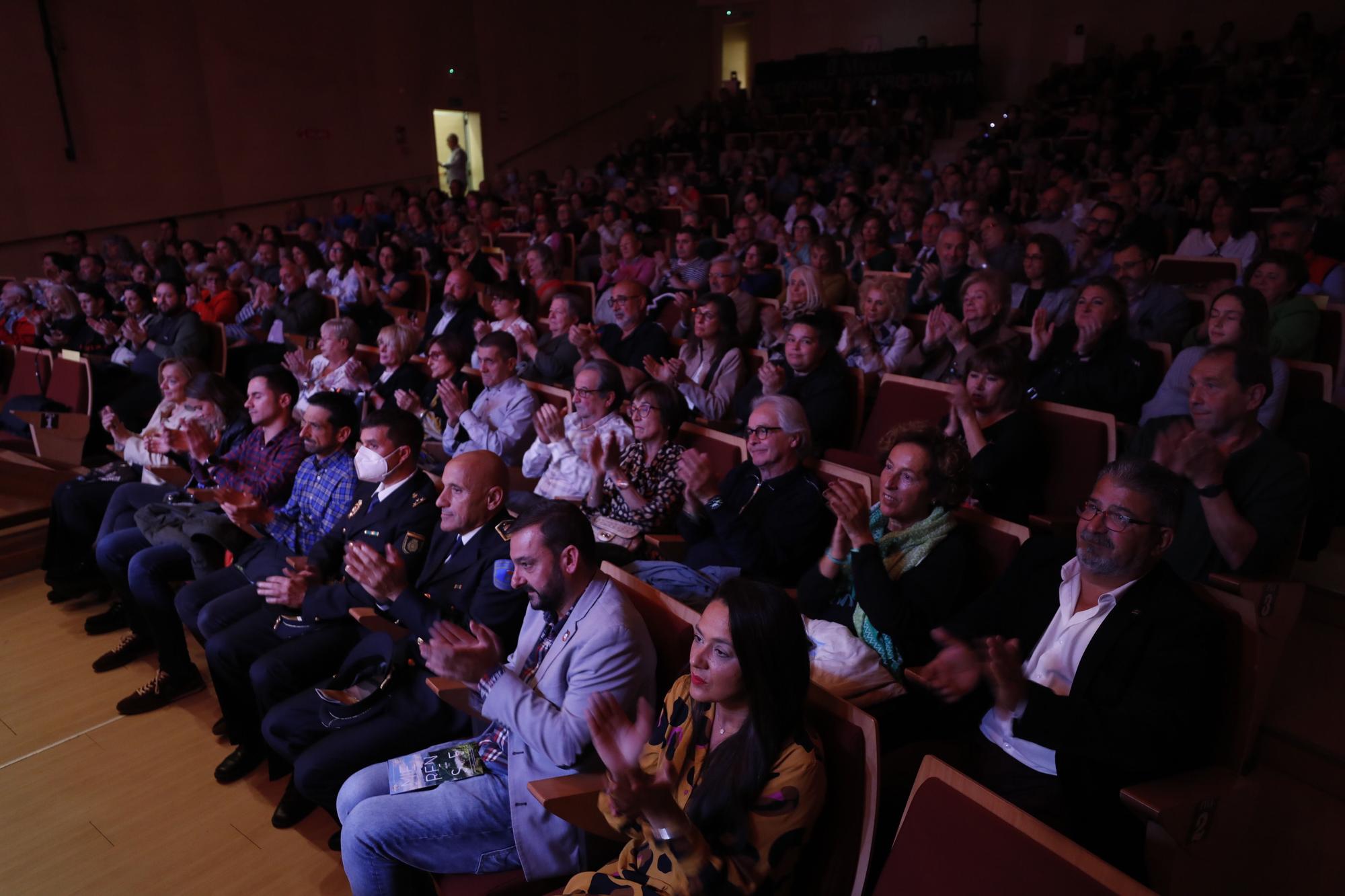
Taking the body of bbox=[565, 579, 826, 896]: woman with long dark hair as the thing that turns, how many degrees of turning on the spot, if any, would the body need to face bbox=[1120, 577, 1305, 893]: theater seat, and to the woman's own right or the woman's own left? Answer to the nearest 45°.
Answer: approximately 135° to the woman's own left

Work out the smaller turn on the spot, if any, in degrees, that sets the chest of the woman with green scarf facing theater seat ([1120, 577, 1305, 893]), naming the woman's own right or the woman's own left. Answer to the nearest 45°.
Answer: approximately 90° to the woman's own left

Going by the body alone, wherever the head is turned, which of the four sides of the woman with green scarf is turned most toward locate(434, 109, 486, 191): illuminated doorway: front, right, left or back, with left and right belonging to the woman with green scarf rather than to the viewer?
right

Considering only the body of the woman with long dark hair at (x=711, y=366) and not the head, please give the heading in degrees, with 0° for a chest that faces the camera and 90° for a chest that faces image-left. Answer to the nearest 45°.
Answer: approximately 45°

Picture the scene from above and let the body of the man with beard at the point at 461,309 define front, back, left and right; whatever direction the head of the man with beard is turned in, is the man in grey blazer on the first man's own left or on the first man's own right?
on the first man's own left

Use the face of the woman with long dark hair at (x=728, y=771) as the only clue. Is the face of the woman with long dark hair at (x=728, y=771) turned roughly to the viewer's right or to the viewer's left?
to the viewer's left

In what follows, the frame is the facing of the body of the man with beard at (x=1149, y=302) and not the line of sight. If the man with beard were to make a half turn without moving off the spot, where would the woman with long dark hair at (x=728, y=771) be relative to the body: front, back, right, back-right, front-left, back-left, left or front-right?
back-right

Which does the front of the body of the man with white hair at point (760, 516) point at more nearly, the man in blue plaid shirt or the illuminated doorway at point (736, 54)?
the man in blue plaid shirt

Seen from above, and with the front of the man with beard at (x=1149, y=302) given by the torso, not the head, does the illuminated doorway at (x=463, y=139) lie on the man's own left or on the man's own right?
on the man's own right

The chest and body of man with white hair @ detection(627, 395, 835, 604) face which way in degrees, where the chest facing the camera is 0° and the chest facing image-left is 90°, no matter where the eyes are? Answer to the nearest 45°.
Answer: approximately 45°

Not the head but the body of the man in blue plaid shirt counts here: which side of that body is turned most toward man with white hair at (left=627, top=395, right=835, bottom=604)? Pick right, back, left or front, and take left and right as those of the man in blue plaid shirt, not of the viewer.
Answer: left

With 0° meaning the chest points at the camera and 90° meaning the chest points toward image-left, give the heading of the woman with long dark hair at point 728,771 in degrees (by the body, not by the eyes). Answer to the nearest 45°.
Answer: approximately 45°
